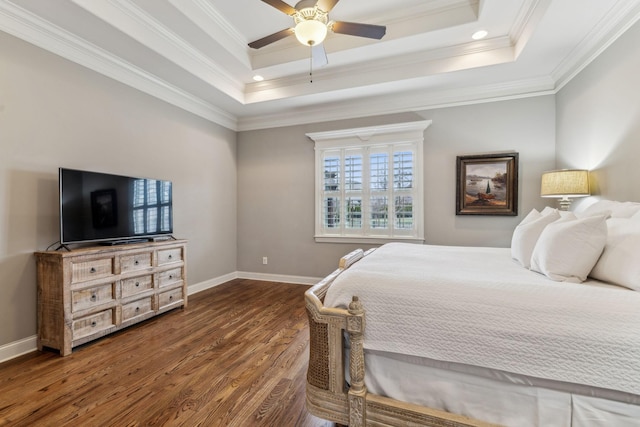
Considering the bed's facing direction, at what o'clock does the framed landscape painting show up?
The framed landscape painting is roughly at 3 o'clock from the bed.

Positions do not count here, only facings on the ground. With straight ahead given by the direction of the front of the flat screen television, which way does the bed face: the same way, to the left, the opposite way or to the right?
the opposite way

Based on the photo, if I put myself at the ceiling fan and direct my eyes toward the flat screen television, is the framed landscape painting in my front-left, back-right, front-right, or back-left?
back-right

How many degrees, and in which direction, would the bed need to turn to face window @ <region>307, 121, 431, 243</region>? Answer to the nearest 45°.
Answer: approximately 45° to its right

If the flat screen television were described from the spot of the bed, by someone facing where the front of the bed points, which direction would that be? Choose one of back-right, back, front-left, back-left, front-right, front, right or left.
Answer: front

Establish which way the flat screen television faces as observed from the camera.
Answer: facing the viewer and to the right of the viewer

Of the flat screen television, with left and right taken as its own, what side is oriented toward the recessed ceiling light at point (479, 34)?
front

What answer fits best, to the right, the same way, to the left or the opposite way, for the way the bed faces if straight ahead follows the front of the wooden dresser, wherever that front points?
the opposite way

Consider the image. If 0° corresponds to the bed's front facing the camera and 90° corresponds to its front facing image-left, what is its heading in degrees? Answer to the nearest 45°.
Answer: approximately 90°

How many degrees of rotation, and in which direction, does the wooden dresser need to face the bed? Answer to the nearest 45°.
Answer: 0° — it already faces it

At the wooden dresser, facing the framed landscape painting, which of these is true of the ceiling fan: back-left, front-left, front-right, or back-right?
front-right

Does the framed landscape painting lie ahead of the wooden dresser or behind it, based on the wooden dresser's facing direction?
ahead

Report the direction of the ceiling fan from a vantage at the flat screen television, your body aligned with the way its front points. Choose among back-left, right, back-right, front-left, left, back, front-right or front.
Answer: front
